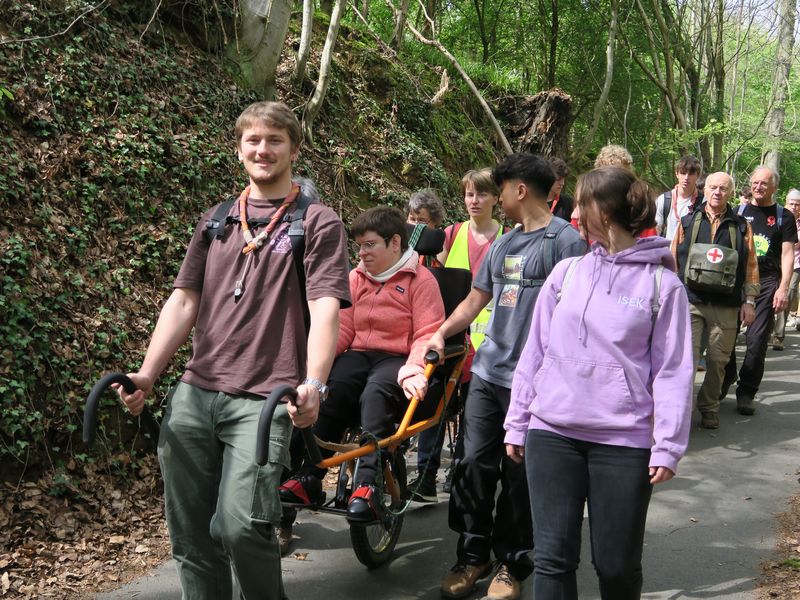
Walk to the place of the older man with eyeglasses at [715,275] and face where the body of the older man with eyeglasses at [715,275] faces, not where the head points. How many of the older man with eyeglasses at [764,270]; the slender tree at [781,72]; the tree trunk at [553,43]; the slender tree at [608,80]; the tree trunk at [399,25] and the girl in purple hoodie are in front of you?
1

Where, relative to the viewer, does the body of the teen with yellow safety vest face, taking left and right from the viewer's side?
facing the viewer

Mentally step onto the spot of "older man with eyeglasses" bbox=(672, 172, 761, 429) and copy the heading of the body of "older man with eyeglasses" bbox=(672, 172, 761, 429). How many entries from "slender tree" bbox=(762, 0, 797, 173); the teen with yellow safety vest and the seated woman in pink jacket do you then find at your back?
1

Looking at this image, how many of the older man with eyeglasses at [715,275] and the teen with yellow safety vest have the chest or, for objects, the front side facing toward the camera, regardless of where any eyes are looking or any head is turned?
2

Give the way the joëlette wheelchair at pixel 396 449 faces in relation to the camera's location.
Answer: facing the viewer and to the left of the viewer

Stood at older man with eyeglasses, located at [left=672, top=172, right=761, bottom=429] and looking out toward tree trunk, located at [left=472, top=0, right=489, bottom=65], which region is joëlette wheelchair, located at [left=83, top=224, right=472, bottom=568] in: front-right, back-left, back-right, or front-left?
back-left

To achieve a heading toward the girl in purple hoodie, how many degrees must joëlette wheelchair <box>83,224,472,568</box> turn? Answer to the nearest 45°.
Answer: approximately 45° to its left

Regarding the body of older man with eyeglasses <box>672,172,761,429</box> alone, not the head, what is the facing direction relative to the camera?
toward the camera

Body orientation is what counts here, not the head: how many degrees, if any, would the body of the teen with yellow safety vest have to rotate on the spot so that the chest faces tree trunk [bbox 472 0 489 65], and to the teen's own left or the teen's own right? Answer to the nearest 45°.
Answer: approximately 180°

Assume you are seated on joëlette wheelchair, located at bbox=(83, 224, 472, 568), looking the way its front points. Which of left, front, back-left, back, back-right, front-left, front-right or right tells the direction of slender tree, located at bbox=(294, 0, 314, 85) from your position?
back-right

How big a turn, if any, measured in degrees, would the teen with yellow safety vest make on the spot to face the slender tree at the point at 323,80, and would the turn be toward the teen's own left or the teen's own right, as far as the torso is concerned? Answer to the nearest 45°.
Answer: approximately 180°

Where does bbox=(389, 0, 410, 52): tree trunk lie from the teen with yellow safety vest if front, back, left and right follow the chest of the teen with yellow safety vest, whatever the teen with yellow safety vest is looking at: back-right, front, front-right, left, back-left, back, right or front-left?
back

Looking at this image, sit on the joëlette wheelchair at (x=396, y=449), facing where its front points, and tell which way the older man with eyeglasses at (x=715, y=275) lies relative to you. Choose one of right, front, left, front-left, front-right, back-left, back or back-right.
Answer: back
